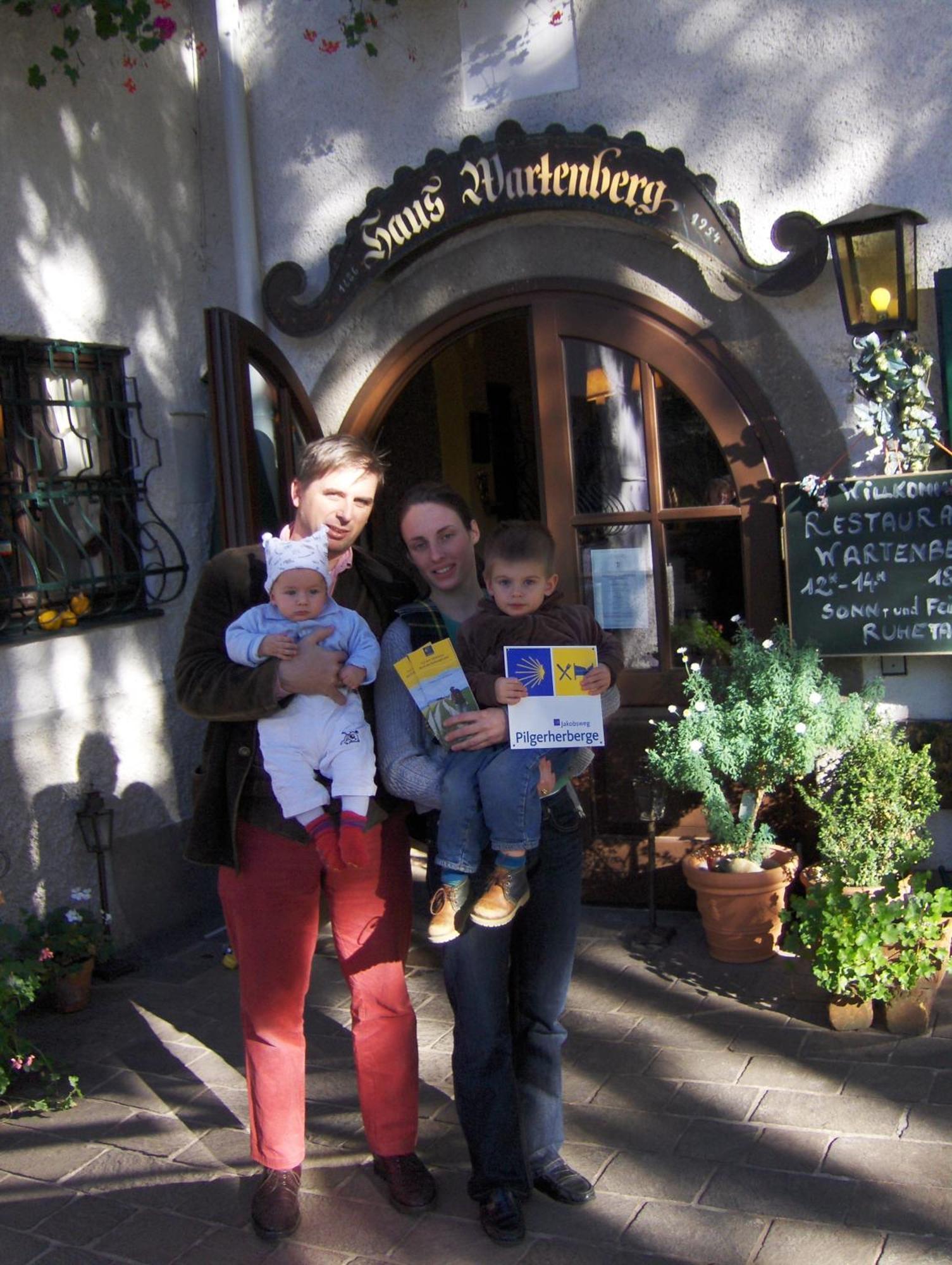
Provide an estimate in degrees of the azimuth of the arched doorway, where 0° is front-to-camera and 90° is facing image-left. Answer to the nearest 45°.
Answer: approximately 0°

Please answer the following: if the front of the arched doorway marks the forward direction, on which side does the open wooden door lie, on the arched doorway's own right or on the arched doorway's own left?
on the arched doorway's own right

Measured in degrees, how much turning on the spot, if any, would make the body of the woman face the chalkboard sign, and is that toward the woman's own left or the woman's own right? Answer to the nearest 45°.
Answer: approximately 135° to the woman's own left

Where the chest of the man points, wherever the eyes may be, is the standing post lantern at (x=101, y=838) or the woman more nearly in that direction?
the woman

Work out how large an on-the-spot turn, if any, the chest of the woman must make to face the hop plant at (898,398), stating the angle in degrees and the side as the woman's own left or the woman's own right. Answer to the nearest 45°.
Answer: approximately 135° to the woman's own left
